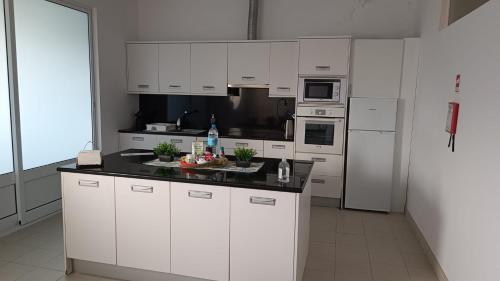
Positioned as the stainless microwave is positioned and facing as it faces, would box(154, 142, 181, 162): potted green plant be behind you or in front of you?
in front

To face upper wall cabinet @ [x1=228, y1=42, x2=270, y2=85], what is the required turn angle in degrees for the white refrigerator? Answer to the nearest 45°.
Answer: approximately 90° to its right

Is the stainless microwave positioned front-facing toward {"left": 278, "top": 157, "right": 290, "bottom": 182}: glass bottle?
yes

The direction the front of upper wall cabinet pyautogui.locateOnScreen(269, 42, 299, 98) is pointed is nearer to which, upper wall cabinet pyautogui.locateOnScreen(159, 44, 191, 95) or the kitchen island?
the kitchen island

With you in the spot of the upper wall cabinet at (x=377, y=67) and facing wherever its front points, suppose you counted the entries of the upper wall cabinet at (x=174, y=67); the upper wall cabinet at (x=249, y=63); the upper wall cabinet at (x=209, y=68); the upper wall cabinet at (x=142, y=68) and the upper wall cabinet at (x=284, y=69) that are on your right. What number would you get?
5

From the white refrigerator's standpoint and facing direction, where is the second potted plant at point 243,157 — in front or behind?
in front

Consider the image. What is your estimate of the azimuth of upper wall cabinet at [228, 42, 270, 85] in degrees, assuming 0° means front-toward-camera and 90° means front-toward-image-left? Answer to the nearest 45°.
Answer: approximately 0°

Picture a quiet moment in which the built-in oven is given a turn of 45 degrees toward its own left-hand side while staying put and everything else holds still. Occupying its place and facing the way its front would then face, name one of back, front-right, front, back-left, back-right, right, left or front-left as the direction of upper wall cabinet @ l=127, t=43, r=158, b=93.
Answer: back-right

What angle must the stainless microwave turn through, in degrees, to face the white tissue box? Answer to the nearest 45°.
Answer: approximately 45° to its right

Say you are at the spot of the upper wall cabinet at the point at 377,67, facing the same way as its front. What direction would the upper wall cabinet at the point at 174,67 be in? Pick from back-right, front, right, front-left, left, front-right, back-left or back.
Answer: right

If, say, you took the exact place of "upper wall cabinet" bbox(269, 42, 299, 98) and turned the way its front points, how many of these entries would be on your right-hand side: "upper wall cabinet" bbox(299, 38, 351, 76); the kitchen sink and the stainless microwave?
1

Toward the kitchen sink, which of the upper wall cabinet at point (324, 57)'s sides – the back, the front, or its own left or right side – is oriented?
right
